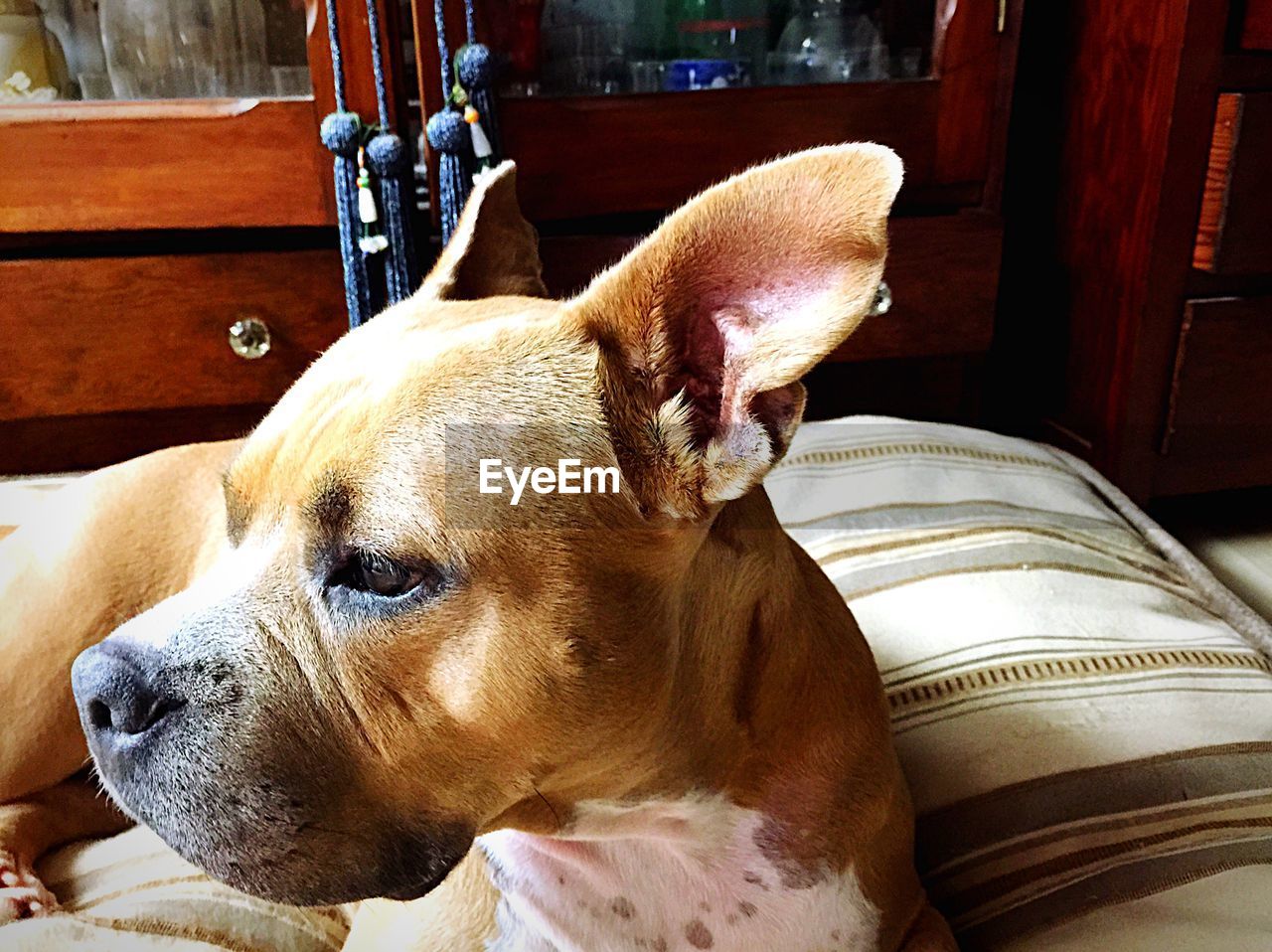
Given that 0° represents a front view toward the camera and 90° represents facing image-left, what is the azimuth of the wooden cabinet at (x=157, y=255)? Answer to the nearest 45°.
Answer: approximately 0°

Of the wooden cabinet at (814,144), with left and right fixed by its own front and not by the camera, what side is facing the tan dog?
front

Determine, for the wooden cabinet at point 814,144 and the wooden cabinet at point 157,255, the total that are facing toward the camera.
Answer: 2

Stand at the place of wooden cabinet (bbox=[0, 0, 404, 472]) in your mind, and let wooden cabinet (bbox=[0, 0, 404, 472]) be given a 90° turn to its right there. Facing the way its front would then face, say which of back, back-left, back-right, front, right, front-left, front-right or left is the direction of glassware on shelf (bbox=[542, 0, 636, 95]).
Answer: back

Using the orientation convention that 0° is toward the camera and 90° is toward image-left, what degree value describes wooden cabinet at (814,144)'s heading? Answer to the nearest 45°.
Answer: approximately 0°

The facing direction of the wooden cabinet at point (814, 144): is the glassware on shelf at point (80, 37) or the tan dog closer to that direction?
the tan dog

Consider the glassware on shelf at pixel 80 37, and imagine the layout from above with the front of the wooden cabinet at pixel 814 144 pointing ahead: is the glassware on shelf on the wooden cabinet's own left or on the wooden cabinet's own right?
on the wooden cabinet's own right
